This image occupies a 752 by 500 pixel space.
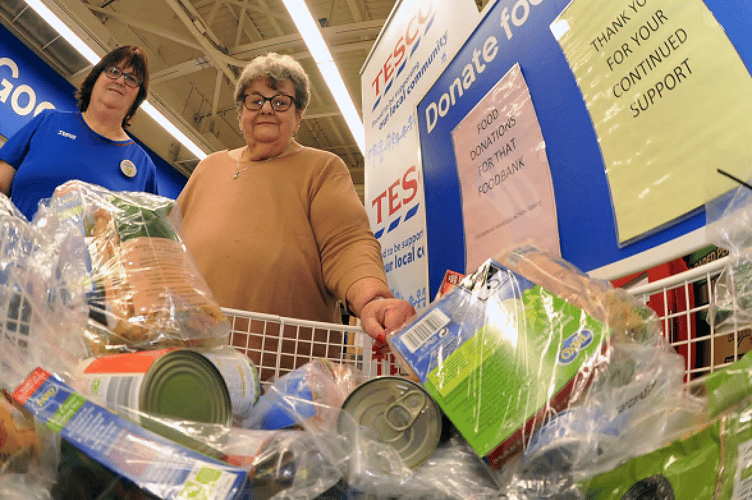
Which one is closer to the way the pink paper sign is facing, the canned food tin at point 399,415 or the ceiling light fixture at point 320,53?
the canned food tin

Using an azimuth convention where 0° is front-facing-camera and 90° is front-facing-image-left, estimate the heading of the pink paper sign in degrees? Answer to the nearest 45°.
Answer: approximately 45°

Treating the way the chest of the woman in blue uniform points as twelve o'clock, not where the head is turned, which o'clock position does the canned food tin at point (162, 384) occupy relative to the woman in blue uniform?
The canned food tin is roughly at 12 o'clock from the woman in blue uniform.

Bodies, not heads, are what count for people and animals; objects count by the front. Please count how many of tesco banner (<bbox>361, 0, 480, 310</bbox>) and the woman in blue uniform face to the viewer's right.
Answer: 0

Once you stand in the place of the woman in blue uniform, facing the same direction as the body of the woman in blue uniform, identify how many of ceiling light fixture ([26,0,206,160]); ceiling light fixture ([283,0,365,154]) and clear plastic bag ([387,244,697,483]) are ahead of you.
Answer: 1

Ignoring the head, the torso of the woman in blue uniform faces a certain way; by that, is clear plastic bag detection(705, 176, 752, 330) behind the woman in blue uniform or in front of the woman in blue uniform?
in front

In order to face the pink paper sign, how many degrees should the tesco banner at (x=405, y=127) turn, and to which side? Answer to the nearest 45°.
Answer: approximately 45° to its left

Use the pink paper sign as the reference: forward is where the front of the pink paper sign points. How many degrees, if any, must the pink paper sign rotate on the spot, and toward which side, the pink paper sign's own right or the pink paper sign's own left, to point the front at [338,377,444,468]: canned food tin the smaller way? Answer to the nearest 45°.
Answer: approximately 45° to the pink paper sign's own left

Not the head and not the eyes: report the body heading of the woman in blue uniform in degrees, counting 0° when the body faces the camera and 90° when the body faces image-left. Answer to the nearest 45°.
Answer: approximately 0°

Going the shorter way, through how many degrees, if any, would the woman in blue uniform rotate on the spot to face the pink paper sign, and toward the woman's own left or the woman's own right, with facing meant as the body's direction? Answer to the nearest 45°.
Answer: approximately 45° to the woman's own left

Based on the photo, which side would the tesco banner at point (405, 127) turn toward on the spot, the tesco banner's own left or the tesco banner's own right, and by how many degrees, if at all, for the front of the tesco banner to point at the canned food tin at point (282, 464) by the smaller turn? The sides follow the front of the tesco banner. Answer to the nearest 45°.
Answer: approximately 45° to the tesco banner's own left

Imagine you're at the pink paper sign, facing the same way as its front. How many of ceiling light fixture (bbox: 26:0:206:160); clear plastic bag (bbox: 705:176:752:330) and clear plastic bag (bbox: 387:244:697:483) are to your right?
1
